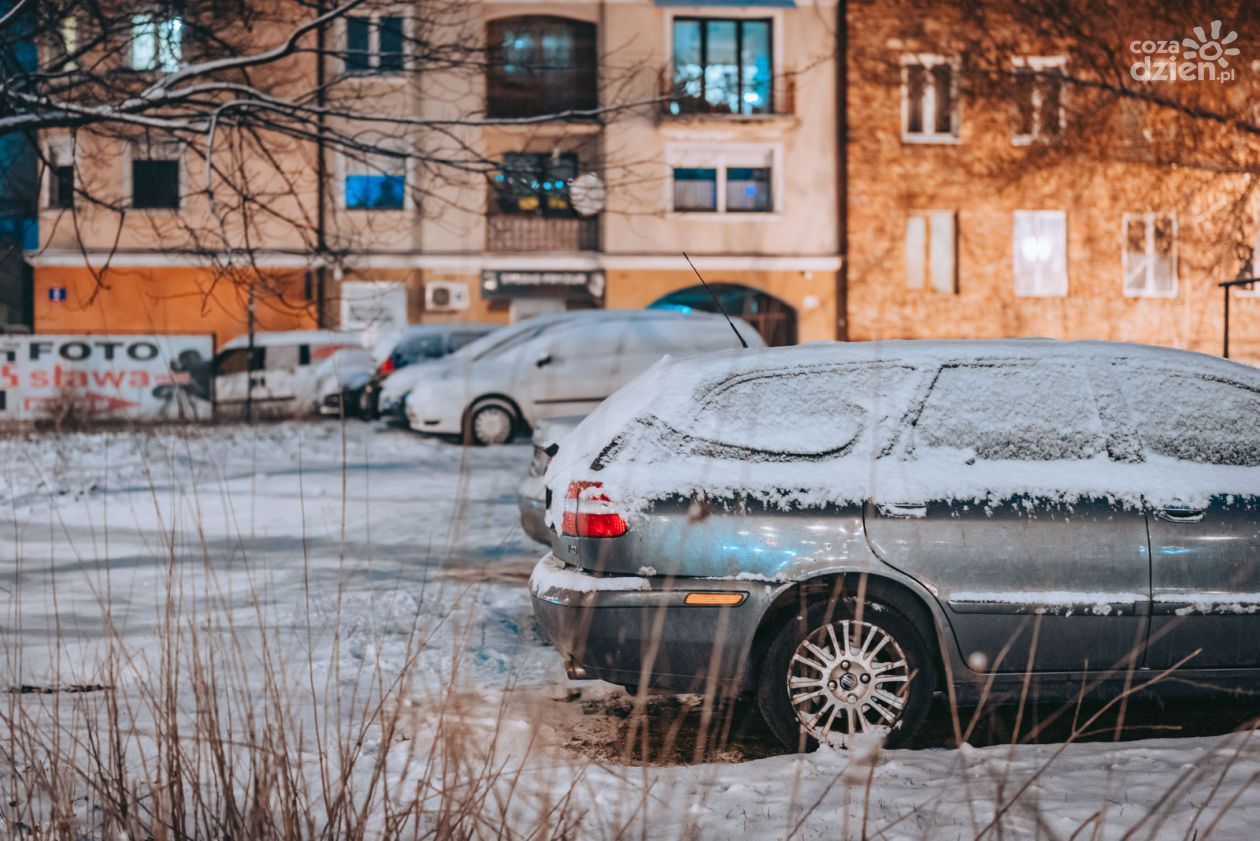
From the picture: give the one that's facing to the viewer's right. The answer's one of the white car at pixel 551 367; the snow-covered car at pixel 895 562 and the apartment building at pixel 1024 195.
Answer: the snow-covered car

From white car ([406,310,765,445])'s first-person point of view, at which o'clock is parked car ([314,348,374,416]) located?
The parked car is roughly at 2 o'clock from the white car.

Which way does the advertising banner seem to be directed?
toward the camera

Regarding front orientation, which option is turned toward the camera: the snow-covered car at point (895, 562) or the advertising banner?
the advertising banner

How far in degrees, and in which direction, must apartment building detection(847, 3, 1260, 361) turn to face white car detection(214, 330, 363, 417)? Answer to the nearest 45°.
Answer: approximately 45° to its right

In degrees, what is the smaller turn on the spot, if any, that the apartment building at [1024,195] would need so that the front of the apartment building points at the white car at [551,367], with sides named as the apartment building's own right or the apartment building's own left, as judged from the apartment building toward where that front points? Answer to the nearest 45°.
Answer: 0° — it already faces it

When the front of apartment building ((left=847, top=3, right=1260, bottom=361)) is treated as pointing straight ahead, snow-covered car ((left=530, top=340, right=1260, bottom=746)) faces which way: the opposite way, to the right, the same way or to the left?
to the left

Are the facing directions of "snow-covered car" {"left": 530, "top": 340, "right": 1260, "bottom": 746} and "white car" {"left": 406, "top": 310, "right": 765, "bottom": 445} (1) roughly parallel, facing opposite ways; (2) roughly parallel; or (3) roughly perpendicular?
roughly parallel, facing opposite ways

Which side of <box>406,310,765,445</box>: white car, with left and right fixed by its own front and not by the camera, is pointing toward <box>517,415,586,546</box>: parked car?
left

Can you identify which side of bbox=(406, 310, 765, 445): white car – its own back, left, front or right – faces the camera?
left

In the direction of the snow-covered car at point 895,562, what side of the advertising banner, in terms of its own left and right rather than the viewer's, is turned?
front

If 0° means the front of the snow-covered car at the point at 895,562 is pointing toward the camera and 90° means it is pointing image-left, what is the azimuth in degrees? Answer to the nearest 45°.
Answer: approximately 270°

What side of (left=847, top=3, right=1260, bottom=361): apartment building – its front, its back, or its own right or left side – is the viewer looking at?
front

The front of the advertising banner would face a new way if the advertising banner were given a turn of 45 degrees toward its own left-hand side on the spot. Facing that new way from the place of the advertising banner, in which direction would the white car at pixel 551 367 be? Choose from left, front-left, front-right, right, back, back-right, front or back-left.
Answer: front

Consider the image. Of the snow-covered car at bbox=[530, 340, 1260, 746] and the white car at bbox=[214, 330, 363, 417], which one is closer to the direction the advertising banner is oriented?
the snow-covered car
